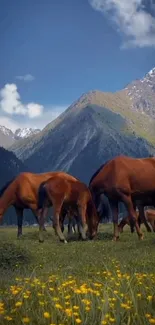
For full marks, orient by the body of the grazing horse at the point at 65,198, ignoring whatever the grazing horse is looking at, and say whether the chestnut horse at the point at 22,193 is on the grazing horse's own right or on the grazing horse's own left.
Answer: on the grazing horse's own left

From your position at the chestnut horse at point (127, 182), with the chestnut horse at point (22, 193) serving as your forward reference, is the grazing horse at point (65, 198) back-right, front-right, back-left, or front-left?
front-left

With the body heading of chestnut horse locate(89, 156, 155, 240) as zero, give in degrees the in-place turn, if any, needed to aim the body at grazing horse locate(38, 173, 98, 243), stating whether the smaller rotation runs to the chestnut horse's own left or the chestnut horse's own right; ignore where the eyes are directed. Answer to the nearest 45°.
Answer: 0° — it already faces it

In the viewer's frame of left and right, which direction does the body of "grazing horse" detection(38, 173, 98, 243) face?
facing away from the viewer and to the right of the viewer

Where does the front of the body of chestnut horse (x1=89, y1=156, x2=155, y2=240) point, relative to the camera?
to the viewer's left
